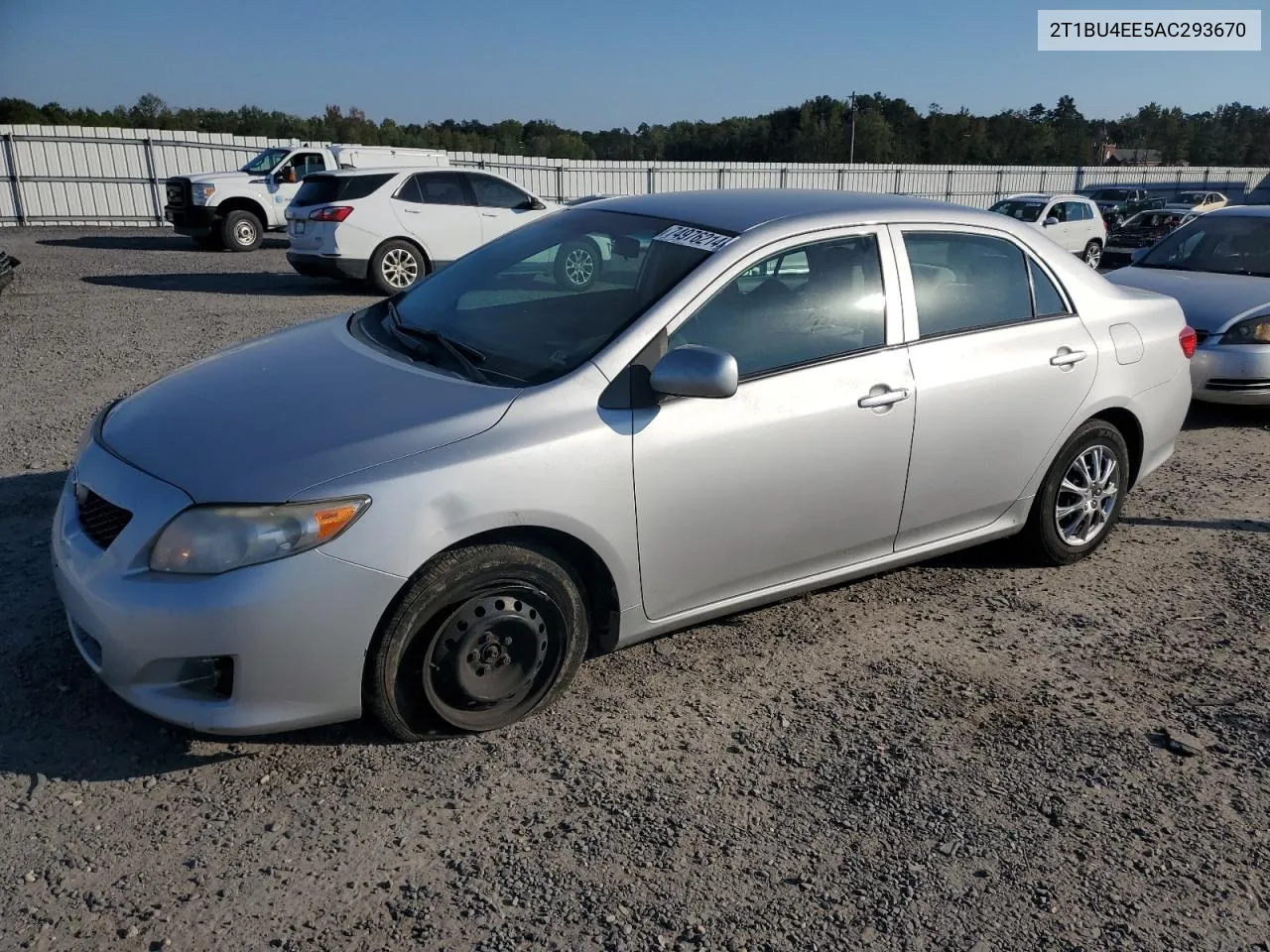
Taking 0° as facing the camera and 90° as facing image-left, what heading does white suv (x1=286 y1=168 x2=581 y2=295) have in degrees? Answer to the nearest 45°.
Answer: approximately 225°

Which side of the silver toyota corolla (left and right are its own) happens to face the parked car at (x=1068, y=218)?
back

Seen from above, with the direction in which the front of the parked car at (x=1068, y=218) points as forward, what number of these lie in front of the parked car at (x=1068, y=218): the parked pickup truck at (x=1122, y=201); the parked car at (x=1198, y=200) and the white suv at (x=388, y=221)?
1

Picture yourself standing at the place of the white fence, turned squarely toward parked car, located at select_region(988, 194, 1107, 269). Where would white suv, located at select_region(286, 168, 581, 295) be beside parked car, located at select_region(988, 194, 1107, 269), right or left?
right

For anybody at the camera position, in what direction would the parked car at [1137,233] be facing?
facing the viewer and to the left of the viewer

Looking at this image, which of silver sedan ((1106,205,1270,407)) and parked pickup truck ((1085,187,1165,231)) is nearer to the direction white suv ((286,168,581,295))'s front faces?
the parked pickup truck

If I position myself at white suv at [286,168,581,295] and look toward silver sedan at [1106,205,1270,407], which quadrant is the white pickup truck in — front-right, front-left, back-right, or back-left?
back-left

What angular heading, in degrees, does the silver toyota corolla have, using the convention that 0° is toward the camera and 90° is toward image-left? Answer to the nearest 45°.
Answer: approximately 45°

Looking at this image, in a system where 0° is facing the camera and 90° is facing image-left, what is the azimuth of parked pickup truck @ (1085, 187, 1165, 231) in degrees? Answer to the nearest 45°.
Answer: approximately 45°

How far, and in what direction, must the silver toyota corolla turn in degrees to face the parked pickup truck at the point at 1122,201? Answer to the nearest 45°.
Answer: approximately 180°

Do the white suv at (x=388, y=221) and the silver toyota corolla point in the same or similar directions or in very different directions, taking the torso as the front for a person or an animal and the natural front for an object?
very different directions

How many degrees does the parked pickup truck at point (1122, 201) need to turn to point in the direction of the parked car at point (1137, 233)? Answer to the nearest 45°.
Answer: approximately 45° to its left

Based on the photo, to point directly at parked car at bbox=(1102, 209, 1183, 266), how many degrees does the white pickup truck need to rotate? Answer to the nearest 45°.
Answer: approximately 135° to its left

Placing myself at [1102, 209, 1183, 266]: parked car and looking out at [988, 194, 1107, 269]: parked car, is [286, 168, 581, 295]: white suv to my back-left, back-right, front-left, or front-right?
front-left
